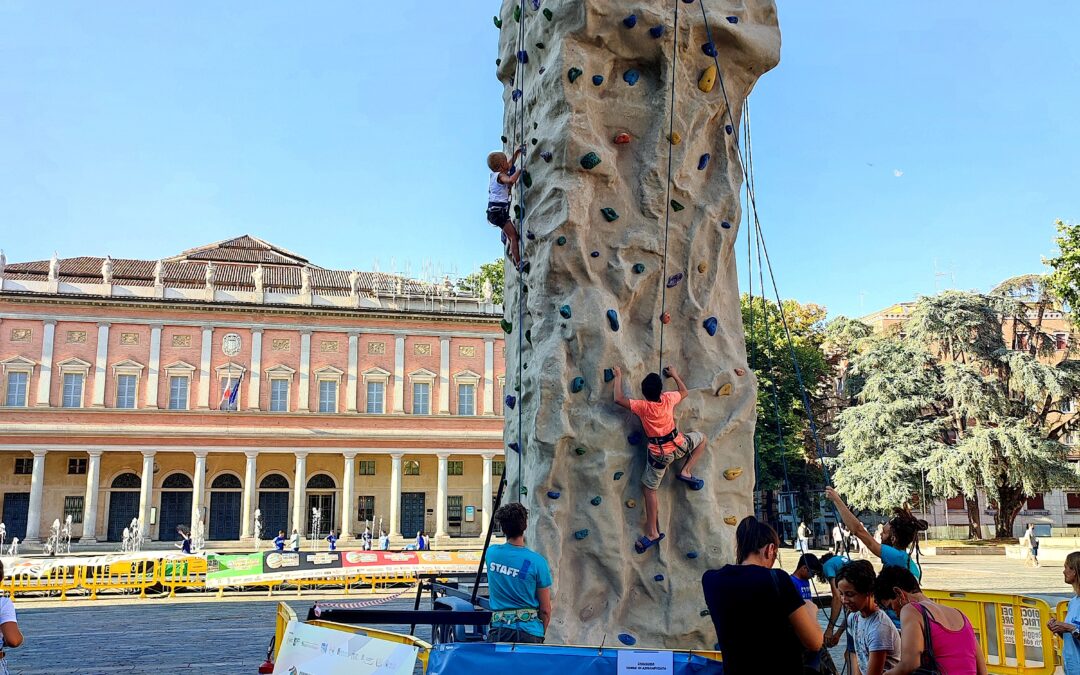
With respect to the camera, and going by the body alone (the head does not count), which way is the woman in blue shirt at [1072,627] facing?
to the viewer's left

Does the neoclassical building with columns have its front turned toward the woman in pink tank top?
yes

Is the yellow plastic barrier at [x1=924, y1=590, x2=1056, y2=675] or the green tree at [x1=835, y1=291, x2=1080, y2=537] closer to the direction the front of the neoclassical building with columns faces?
the yellow plastic barrier

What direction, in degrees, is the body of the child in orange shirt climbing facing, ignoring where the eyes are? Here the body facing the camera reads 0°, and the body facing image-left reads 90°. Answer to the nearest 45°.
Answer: approximately 180°

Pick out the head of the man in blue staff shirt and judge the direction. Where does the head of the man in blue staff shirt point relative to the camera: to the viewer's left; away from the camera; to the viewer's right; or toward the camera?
away from the camera

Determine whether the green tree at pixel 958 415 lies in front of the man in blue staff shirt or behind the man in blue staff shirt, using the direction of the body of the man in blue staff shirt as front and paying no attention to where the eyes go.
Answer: in front

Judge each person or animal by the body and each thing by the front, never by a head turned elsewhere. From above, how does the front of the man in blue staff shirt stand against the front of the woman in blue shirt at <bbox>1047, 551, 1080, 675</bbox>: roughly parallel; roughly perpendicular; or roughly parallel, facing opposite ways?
roughly perpendicular

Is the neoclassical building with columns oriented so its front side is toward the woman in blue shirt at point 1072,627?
yes

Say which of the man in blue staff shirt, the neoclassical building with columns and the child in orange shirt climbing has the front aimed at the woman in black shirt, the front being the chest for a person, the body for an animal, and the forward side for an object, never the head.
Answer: the neoclassical building with columns

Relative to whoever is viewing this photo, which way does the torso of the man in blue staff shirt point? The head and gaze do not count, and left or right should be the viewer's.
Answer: facing away from the viewer and to the right of the viewer

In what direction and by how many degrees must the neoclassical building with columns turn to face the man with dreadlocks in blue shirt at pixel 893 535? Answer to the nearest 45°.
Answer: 0° — it already faces them

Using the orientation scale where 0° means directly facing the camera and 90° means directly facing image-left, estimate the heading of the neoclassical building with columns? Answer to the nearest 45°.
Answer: approximately 0°

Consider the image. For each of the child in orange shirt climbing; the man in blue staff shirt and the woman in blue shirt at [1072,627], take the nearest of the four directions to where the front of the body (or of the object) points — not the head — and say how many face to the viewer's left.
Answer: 1

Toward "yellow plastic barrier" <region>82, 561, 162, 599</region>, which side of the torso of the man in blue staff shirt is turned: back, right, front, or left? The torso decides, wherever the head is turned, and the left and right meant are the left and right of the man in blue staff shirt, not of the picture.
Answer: left

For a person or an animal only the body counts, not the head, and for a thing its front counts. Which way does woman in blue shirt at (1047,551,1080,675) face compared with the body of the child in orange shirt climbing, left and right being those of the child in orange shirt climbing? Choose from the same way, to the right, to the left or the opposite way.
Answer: to the left

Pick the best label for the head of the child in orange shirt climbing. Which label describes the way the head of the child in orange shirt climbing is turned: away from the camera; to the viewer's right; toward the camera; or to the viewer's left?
away from the camera

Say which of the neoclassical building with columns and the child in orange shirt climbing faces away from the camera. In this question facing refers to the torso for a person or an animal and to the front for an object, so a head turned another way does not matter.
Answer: the child in orange shirt climbing
